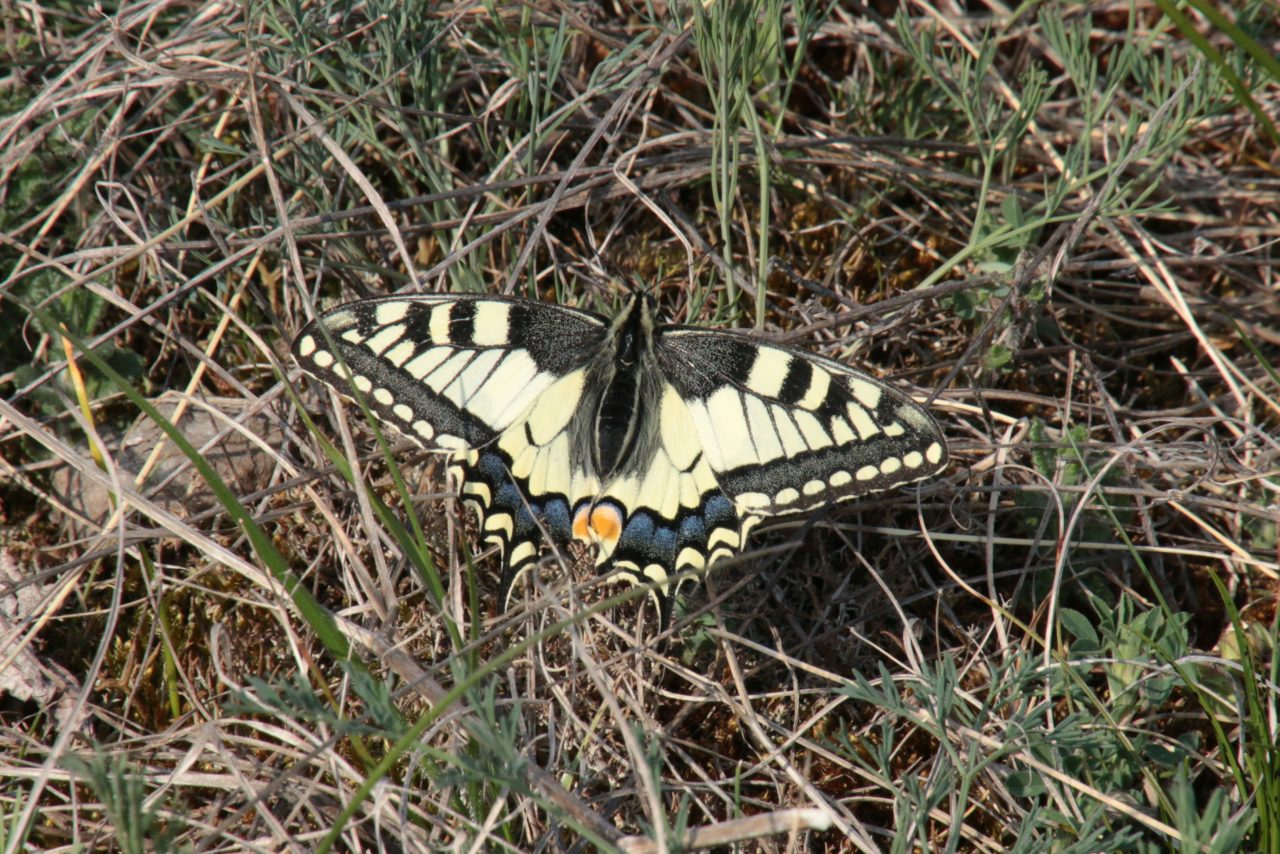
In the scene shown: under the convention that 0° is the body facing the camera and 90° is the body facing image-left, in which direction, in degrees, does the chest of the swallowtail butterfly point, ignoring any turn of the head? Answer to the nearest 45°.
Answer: approximately 180°
